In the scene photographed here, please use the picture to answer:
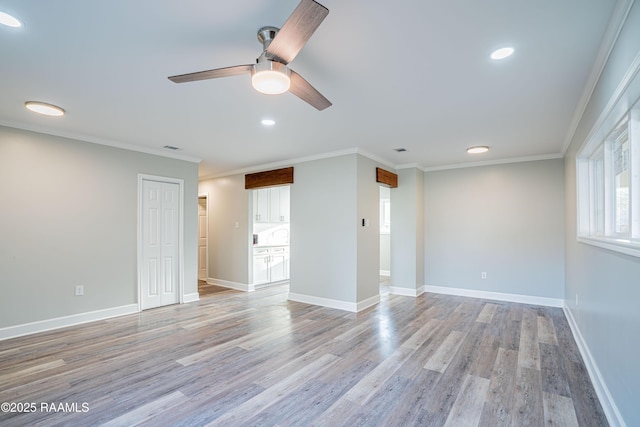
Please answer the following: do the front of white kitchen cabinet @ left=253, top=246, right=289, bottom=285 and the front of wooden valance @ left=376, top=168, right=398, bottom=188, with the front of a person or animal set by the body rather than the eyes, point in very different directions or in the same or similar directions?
same or similar directions

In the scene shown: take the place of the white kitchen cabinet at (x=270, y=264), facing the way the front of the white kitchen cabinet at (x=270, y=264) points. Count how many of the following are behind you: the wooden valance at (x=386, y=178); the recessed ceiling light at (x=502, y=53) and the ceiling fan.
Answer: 0

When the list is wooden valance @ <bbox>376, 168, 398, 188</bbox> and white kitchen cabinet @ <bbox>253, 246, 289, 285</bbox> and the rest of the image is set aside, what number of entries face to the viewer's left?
0

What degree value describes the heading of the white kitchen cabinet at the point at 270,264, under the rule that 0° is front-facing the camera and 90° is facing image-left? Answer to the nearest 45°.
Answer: approximately 315°

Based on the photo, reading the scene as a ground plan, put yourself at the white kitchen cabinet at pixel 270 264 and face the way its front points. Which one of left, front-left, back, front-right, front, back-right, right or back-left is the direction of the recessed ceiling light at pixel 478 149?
front

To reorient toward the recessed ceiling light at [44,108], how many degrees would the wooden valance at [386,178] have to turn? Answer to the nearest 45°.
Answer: approximately 90° to its right

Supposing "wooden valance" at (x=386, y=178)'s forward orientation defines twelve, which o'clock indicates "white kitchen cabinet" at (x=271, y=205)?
The white kitchen cabinet is roughly at 5 o'clock from the wooden valance.

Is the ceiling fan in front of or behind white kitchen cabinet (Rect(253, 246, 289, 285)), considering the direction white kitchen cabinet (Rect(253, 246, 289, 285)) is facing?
in front

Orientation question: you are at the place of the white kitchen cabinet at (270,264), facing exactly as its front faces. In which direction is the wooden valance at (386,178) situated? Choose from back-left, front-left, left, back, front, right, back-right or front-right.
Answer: front

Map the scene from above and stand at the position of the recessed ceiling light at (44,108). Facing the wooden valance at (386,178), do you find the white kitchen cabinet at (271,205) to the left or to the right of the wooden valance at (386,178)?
left

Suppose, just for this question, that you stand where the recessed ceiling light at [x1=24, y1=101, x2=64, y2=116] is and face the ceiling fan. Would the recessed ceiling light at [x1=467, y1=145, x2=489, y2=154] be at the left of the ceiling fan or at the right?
left
